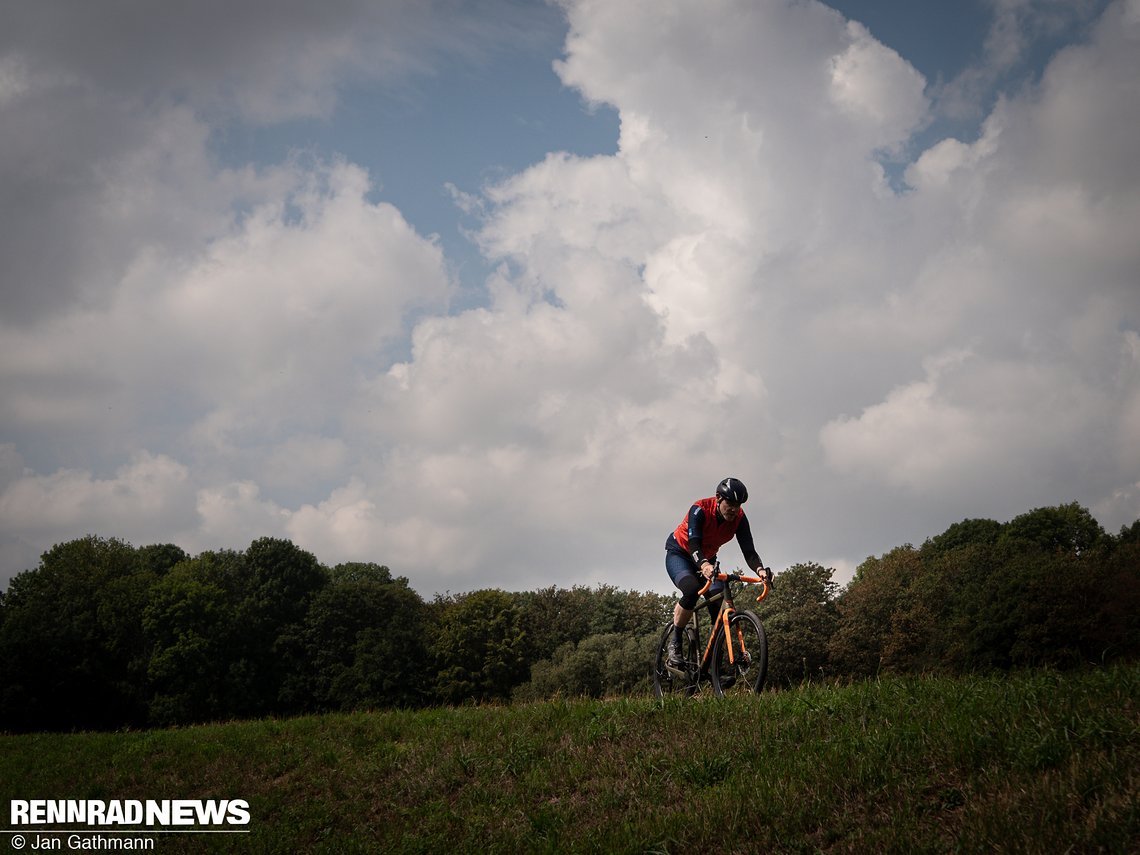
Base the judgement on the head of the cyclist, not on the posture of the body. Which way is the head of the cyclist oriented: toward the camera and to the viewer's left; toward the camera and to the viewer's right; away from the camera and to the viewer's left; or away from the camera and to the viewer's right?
toward the camera and to the viewer's right

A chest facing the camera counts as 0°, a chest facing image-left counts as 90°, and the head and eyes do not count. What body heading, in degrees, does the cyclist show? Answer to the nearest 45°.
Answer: approximately 315°

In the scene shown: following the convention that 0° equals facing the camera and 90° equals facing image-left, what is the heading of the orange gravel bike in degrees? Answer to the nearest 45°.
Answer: approximately 315°
